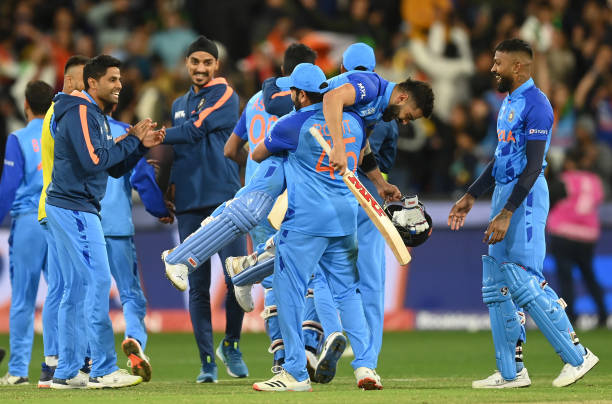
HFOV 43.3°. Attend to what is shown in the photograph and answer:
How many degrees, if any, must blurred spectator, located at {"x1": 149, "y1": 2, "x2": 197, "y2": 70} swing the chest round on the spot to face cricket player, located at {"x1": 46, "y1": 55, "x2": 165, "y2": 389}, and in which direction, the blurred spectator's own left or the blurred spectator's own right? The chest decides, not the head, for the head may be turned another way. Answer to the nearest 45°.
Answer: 0° — they already face them

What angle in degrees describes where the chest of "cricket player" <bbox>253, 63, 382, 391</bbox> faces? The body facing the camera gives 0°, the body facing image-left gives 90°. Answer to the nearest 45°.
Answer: approximately 135°

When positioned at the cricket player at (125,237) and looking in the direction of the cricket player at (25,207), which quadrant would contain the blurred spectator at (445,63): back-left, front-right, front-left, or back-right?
back-right

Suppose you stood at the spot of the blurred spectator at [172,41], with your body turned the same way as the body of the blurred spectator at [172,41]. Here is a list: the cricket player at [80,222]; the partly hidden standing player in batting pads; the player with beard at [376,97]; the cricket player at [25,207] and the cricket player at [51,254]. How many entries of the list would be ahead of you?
5

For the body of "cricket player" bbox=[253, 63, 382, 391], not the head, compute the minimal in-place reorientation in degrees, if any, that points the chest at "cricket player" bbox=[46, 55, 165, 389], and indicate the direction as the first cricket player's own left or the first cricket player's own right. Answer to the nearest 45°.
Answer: approximately 45° to the first cricket player's own left

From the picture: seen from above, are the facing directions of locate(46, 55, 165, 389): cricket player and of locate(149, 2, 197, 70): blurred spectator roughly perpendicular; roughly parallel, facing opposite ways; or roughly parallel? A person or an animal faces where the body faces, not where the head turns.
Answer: roughly perpendicular

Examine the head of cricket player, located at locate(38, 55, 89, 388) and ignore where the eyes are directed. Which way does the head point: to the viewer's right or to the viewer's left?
to the viewer's right

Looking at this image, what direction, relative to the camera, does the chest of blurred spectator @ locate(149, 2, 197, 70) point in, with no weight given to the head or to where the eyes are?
toward the camera

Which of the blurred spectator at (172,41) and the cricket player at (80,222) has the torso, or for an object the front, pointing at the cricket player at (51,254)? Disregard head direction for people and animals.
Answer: the blurred spectator

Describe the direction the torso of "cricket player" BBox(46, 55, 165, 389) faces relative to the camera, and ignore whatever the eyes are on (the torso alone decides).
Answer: to the viewer's right

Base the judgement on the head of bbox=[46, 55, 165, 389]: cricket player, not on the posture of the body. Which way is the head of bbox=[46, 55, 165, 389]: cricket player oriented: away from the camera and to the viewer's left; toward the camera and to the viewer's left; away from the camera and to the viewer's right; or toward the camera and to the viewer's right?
toward the camera and to the viewer's right
